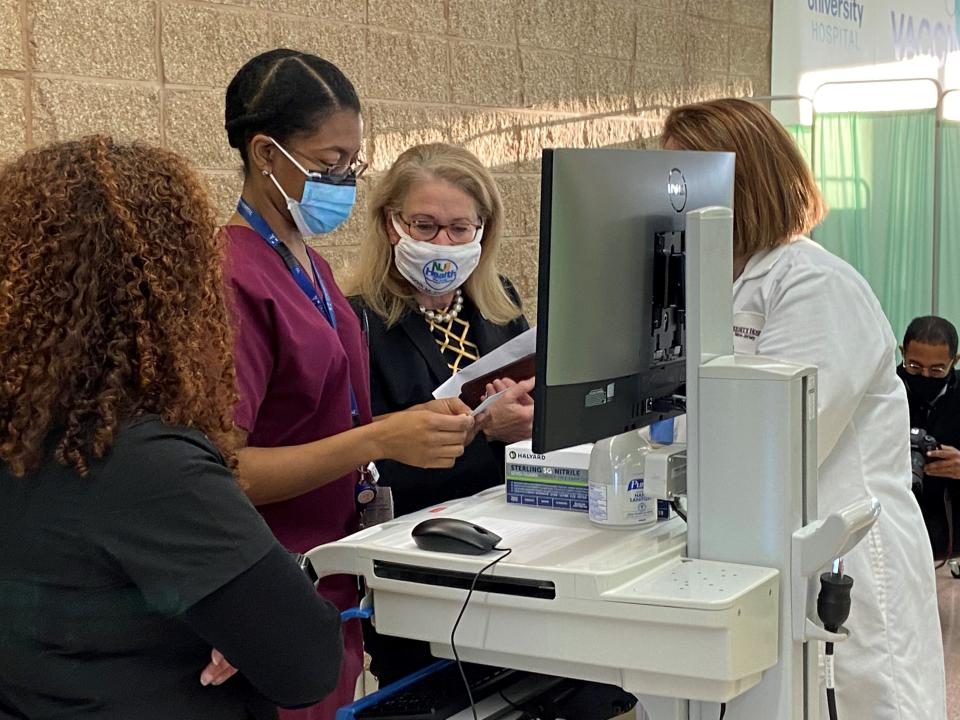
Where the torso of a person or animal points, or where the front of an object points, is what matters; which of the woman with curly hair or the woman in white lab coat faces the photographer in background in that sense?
the woman with curly hair

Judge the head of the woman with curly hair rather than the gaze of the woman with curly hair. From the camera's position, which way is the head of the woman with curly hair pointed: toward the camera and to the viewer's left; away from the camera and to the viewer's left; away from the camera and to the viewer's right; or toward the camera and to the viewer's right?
away from the camera and to the viewer's right

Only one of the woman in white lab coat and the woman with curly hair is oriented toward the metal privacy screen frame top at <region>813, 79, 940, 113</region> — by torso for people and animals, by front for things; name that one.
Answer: the woman with curly hair

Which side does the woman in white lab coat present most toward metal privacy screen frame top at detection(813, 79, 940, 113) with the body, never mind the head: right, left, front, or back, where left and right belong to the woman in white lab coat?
right

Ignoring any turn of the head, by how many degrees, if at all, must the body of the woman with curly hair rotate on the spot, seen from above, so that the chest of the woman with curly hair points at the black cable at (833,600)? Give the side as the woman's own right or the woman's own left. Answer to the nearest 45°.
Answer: approximately 45° to the woman's own right

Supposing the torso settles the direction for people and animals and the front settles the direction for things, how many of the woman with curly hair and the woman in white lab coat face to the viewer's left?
1

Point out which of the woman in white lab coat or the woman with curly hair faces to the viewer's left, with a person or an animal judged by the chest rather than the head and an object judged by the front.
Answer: the woman in white lab coat

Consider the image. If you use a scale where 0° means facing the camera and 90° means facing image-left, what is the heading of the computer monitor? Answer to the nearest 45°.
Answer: approximately 135°

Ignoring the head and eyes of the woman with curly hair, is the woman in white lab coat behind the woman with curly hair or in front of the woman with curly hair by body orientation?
in front

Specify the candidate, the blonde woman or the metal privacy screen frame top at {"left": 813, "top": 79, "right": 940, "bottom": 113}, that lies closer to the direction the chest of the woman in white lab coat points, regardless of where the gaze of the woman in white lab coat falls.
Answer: the blonde woman

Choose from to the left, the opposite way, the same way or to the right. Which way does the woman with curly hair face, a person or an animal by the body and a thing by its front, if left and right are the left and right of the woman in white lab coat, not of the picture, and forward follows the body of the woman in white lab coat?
to the right

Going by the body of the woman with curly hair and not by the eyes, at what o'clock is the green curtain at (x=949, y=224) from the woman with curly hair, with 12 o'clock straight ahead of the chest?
The green curtain is roughly at 12 o'clock from the woman with curly hair.

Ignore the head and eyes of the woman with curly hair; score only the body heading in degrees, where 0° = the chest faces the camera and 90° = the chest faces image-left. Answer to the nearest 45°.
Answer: approximately 225°

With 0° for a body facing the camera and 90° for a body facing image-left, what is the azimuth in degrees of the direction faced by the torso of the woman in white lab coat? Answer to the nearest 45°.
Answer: approximately 90°

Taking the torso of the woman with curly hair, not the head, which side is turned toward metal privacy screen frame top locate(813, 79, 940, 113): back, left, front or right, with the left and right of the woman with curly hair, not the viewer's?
front
